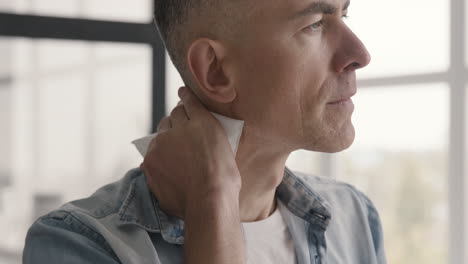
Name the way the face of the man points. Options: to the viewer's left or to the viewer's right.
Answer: to the viewer's right

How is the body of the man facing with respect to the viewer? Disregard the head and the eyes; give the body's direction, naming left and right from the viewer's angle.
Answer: facing the viewer and to the right of the viewer
